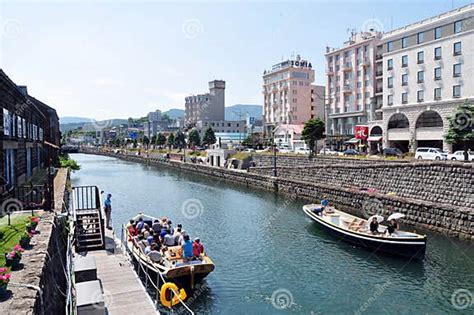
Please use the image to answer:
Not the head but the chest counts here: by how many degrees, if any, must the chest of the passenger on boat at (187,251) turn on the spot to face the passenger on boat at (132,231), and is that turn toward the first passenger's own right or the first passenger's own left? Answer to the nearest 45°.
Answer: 0° — they already face them

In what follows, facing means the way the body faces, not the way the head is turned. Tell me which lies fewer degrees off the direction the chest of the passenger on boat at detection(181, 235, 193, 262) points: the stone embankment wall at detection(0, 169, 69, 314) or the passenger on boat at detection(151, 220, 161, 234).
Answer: the passenger on boat

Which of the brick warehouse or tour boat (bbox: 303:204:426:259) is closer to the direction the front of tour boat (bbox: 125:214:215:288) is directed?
the brick warehouse

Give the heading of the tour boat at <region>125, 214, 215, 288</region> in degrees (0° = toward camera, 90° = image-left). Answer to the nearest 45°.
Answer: approximately 135°

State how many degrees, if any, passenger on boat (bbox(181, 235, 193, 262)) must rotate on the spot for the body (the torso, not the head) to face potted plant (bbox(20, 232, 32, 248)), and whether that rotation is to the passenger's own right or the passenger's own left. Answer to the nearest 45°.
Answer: approximately 90° to the passenger's own left

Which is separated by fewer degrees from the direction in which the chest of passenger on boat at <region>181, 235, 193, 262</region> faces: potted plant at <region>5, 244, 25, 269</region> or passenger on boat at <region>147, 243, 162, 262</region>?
the passenger on boat

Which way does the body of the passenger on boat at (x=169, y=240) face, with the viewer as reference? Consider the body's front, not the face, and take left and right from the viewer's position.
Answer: facing away from the viewer and to the left of the viewer

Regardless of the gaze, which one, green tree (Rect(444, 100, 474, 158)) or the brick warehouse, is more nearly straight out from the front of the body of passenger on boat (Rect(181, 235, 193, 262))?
the brick warehouse

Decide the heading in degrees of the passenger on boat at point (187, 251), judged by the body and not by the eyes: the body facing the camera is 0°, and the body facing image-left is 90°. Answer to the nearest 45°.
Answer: approximately 135°
